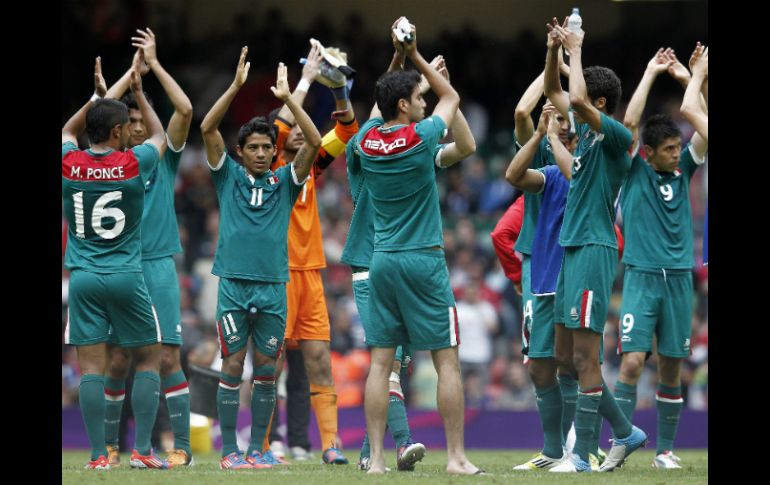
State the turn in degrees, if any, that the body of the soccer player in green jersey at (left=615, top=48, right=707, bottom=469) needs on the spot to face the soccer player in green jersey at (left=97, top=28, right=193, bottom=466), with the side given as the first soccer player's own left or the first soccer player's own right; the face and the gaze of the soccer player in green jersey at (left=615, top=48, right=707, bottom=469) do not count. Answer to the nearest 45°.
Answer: approximately 90° to the first soccer player's own right

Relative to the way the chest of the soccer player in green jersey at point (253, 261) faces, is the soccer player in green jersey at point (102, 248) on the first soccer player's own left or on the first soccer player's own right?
on the first soccer player's own right

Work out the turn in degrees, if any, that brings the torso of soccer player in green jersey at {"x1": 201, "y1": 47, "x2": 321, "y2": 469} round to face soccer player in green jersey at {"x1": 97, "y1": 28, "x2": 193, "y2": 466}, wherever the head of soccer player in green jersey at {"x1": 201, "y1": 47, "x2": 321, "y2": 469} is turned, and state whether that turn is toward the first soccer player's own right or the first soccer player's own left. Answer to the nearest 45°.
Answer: approximately 135° to the first soccer player's own right

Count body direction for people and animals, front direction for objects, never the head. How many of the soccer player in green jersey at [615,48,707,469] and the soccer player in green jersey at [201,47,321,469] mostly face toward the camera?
2
